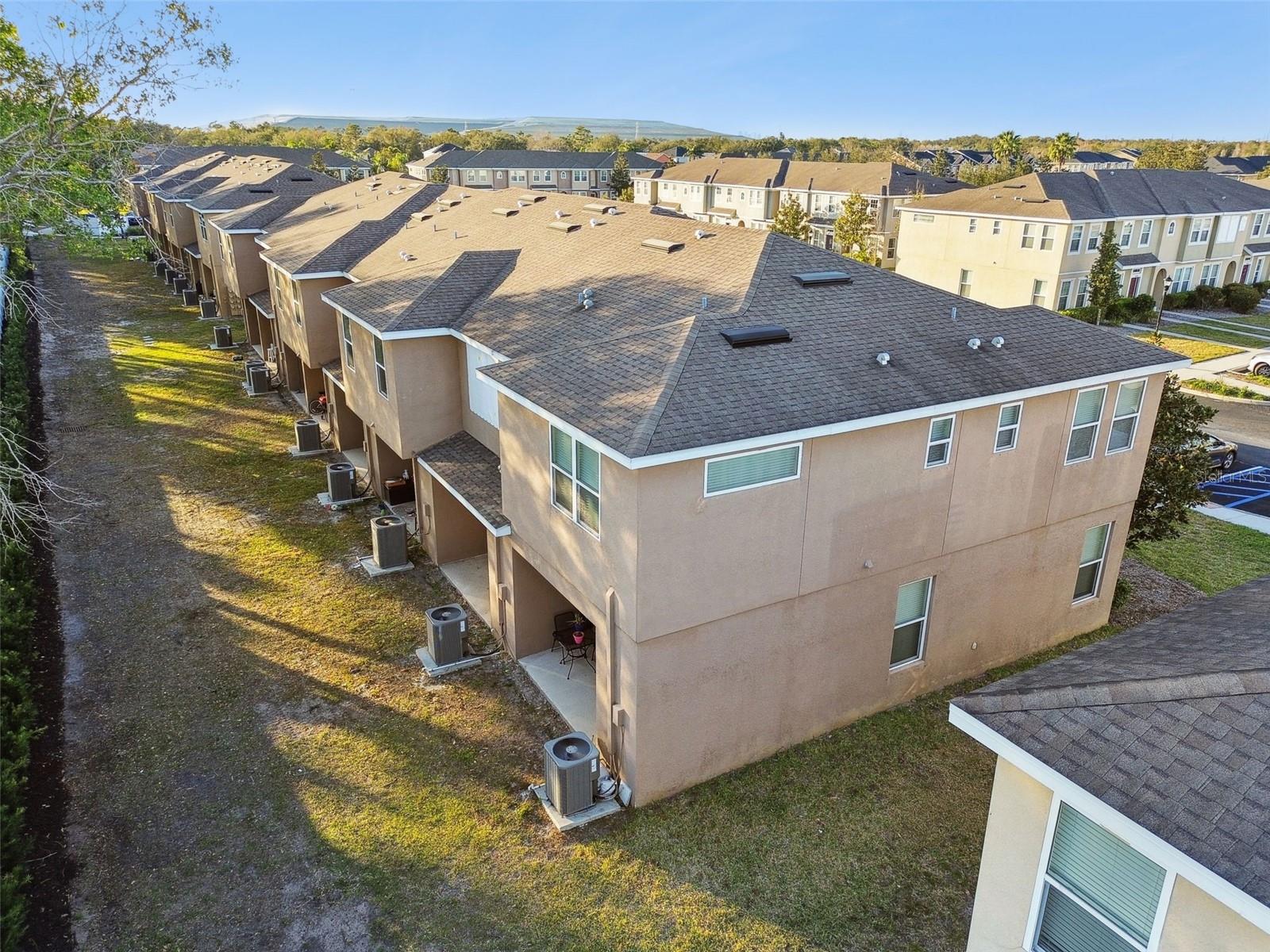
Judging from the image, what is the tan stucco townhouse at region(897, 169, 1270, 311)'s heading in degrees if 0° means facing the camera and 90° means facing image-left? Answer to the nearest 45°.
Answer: approximately 315°

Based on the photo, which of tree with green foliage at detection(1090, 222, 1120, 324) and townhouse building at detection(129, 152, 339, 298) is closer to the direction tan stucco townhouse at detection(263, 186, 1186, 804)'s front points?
the tree with green foliage

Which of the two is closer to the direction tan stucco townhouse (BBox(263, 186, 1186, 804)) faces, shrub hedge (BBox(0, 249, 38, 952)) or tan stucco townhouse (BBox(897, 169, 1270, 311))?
the tan stucco townhouse

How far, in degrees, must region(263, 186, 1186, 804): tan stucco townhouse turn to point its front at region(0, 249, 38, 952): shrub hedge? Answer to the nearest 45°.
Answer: approximately 135° to its left

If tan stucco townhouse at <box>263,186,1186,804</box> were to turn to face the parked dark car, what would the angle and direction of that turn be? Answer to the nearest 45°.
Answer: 0° — it already faces it

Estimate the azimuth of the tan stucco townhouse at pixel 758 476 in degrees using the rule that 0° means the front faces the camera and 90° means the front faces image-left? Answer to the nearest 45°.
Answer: approximately 225°

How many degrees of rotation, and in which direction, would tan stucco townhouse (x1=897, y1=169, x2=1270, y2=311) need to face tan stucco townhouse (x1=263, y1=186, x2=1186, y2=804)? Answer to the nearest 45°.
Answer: approximately 45° to its right

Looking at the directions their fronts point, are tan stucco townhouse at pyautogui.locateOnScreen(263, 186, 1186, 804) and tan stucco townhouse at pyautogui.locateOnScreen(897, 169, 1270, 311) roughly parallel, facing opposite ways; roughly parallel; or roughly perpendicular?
roughly perpendicular

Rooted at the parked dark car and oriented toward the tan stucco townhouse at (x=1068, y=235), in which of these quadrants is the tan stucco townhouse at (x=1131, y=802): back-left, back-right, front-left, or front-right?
back-left

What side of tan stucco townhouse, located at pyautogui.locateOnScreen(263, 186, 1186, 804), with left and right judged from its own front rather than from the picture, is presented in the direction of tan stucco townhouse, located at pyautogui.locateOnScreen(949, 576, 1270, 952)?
right
